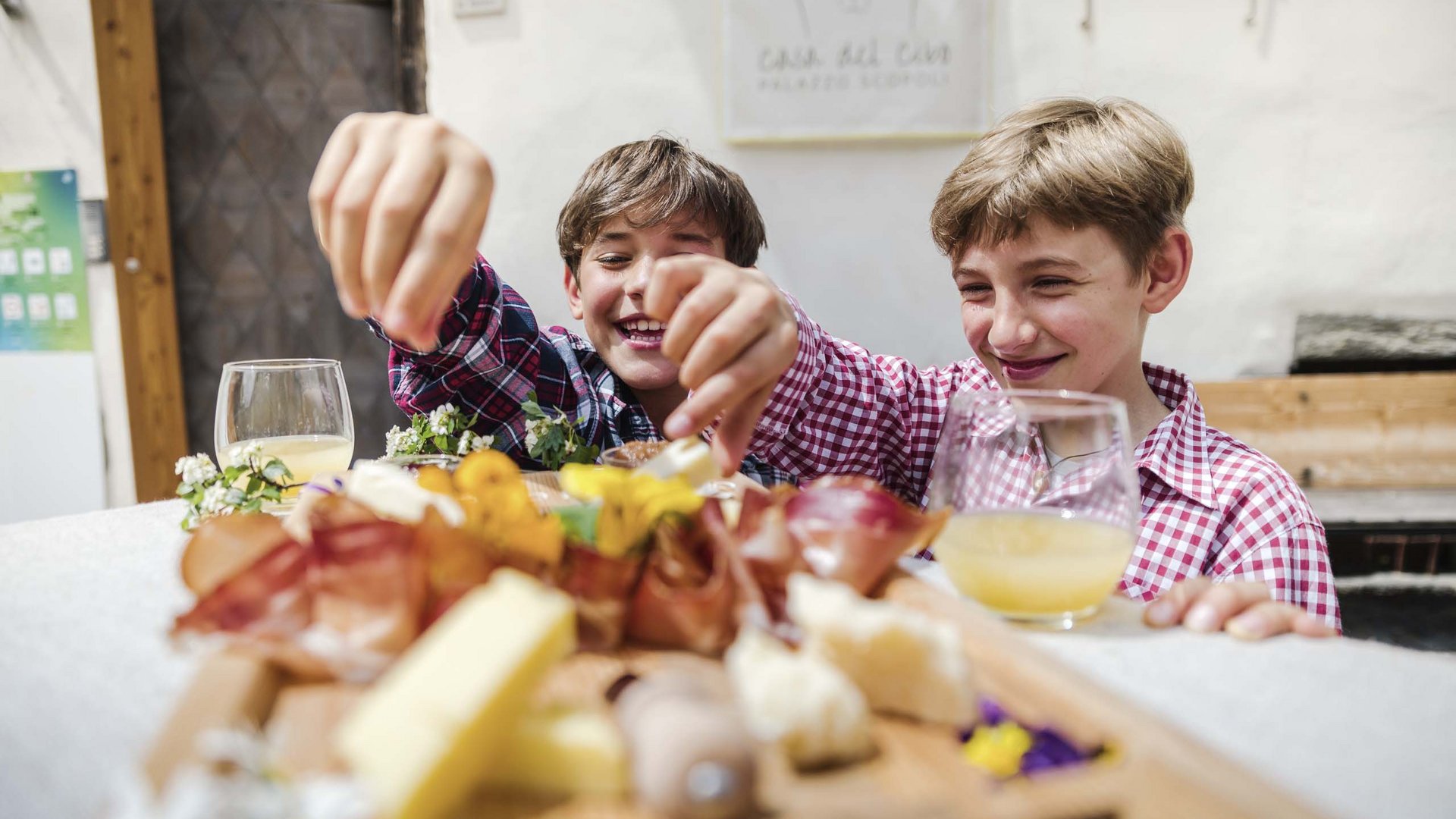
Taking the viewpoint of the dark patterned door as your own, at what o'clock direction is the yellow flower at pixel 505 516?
The yellow flower is roughly at 12 o'clock from the dark patterned door.

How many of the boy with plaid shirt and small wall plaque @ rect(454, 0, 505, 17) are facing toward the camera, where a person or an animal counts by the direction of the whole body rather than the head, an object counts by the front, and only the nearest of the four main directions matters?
2

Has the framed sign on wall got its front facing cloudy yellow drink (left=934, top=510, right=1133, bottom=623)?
yes

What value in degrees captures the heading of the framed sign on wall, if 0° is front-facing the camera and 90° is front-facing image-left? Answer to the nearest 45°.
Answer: approximately 0°

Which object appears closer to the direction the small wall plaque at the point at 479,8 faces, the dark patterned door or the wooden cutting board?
the wooden cutting board

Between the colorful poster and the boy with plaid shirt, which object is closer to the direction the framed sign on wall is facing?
the boy with plaid shirt
